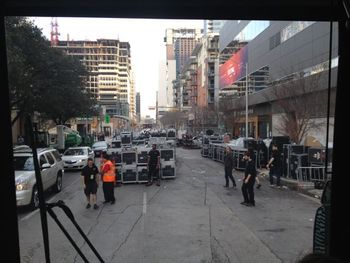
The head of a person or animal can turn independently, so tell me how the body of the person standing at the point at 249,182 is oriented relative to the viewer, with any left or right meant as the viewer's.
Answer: facing to the left of the viewer

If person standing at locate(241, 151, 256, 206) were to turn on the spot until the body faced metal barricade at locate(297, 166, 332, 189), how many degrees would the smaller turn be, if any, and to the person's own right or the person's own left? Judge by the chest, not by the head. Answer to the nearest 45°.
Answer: approximately 135° to the person's own right
